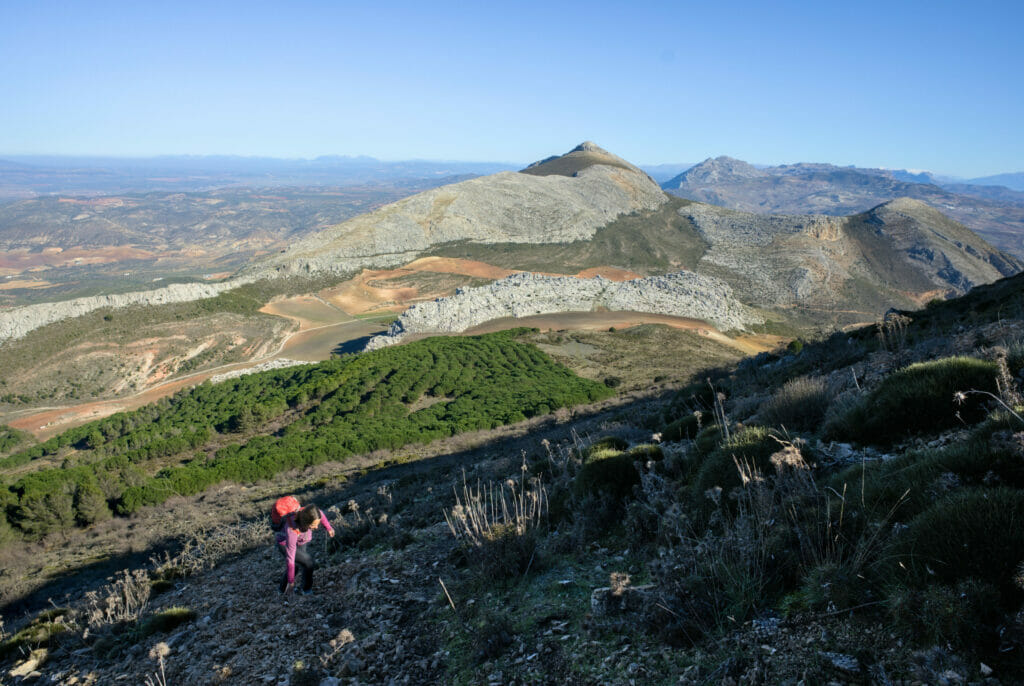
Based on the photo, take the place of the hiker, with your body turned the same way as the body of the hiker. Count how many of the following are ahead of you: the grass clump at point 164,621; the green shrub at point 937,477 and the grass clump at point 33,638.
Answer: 1

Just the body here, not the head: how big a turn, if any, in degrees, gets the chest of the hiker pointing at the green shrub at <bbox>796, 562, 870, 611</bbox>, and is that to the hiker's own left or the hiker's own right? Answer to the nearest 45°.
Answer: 0° — they already face it

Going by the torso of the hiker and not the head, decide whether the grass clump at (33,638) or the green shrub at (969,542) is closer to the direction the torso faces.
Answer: the green shrub

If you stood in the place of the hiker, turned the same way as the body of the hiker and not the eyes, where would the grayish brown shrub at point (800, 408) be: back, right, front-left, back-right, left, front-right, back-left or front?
front-left

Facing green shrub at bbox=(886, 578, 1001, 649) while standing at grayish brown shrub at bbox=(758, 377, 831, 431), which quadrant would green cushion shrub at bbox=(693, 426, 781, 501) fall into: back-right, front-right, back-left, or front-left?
front-right

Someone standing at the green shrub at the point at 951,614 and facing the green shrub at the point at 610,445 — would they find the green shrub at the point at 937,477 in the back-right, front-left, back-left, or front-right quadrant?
front-right

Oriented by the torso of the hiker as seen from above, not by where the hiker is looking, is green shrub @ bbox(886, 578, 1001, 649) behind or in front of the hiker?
in front

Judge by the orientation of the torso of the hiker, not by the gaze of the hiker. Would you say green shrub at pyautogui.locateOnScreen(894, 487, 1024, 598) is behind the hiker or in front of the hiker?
in front

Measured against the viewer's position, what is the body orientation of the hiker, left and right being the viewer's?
facing the viewer and to the right of the viewer
